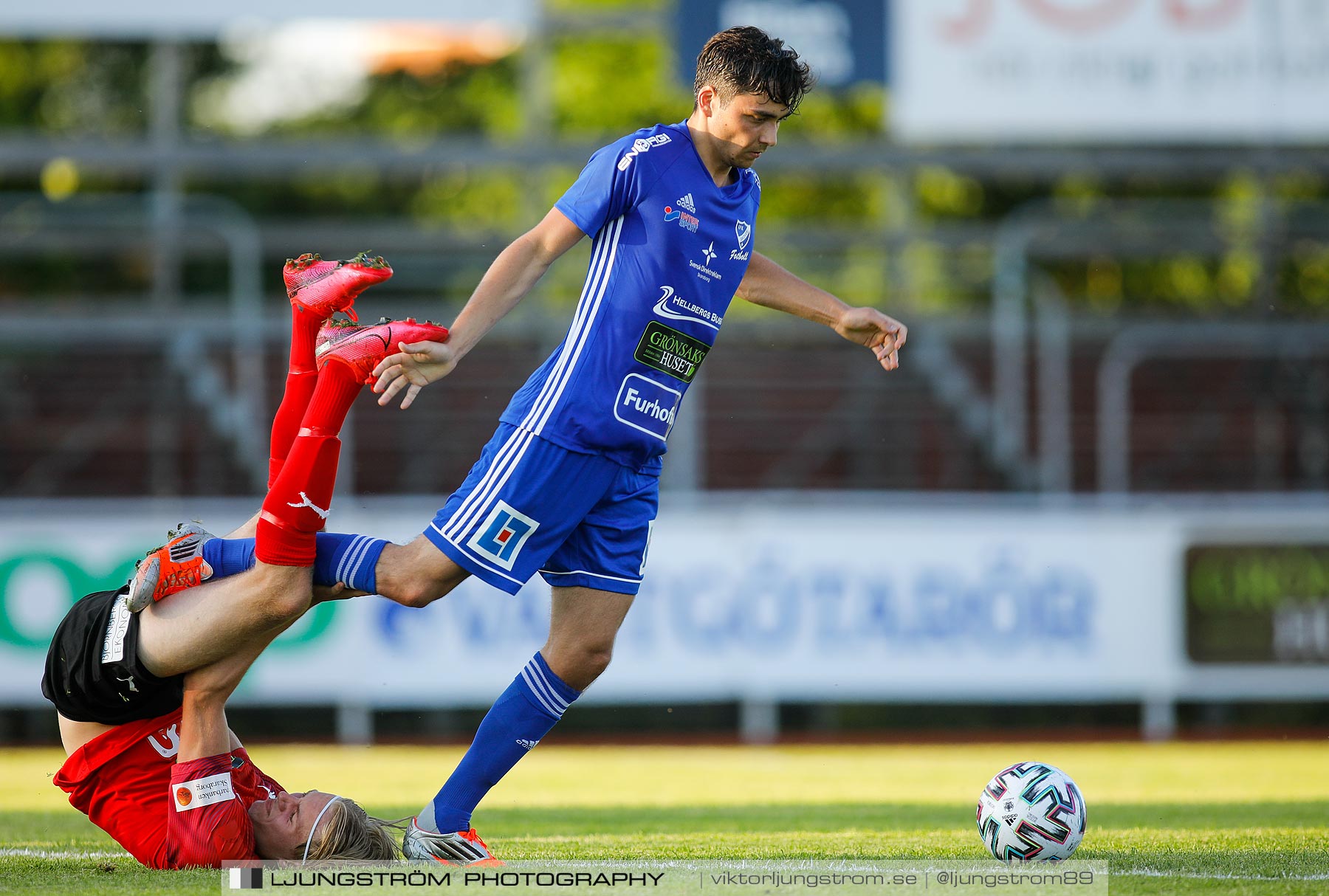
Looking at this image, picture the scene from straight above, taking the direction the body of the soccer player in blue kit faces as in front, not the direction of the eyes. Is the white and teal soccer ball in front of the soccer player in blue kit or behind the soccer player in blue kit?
in front

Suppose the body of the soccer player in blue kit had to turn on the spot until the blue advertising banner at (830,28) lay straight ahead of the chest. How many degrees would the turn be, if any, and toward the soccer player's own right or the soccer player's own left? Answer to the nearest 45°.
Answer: approximately 135° to the soccer player's own left

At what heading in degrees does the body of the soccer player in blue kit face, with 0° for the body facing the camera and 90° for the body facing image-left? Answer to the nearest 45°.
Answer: approximately 315°

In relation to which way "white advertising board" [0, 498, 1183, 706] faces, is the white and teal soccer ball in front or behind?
in front

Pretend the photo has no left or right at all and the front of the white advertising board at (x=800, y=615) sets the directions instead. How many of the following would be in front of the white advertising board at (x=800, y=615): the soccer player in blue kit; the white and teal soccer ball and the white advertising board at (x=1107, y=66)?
2

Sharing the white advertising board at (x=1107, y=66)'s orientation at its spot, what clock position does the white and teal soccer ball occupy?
The white and teal soccer ball is roughly at 12 o'clock from the white advertising board.

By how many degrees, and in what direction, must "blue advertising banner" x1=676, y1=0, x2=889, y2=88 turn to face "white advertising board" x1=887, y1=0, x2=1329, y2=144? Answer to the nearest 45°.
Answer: approximately 90° to its left

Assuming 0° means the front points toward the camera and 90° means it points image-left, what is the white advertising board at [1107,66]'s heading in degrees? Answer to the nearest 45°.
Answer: approximately 0°

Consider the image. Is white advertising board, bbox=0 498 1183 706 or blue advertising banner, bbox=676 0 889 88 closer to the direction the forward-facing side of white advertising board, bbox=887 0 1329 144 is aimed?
the white advertising board

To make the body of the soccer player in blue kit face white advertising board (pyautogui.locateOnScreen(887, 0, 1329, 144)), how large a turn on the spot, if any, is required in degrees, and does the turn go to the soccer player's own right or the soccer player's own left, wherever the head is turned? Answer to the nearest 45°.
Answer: approximately 90° to the soccer player's own left
